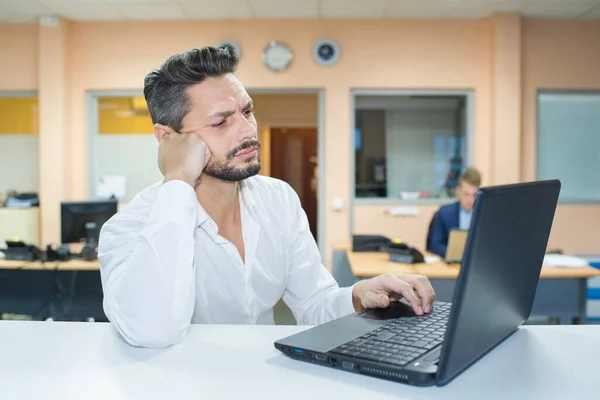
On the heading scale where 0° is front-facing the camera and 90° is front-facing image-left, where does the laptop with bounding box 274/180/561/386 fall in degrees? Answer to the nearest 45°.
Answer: approximately 135°

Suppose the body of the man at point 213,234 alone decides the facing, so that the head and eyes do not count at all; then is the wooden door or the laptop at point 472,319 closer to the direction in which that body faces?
the laptop

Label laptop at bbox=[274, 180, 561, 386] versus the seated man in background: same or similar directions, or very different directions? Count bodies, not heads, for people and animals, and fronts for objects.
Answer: very different directions

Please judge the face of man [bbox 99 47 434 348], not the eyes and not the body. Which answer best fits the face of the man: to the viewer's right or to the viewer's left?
to the viewer's right

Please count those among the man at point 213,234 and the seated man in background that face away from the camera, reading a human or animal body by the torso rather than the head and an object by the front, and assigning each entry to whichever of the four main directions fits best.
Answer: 0

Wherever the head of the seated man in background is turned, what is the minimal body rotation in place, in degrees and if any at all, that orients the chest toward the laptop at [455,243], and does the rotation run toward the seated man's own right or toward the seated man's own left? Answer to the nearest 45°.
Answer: approximately 45° to the seated man's own right

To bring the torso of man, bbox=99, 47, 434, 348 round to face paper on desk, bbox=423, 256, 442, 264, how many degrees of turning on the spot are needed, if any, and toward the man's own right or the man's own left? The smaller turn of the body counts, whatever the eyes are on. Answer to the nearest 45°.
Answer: approximately 90° to the man's own left
